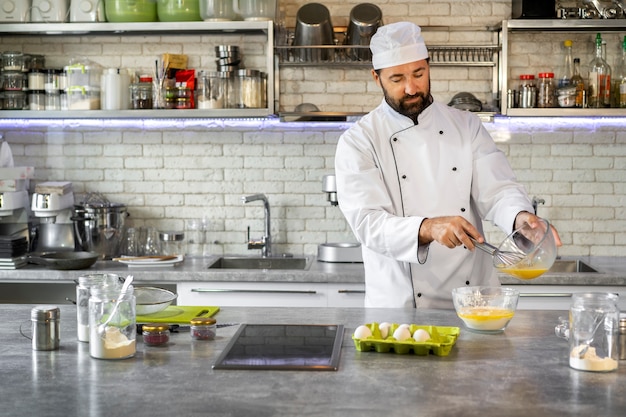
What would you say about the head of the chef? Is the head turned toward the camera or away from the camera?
toward the camera

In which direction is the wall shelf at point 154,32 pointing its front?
toward the camera

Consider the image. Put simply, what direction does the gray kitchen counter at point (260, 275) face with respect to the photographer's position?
facing the viewer

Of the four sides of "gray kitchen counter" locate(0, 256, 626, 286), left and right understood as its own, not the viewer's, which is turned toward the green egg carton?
front

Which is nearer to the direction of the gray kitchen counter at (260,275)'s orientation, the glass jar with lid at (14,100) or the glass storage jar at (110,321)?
the glass storage jar

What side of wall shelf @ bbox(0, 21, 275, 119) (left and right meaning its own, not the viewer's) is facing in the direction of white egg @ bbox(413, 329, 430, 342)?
front

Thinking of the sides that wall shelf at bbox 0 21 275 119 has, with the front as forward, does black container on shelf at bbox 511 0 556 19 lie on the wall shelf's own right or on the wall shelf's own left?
on the wall shelf's own left

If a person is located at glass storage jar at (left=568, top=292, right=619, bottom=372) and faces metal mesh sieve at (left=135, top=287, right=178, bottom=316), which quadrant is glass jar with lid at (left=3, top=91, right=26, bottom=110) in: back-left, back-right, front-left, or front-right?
front-right
